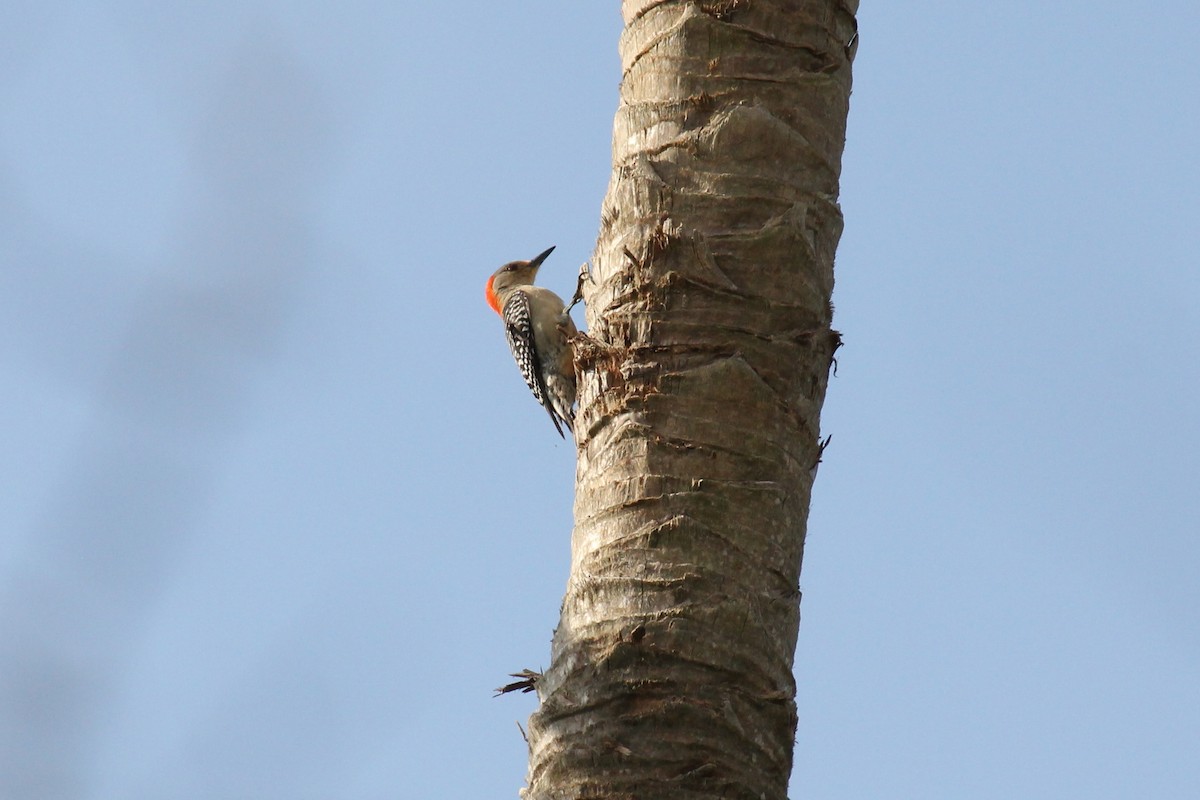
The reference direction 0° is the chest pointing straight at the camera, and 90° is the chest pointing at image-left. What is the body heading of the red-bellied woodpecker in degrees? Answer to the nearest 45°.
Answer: approximately 270°
